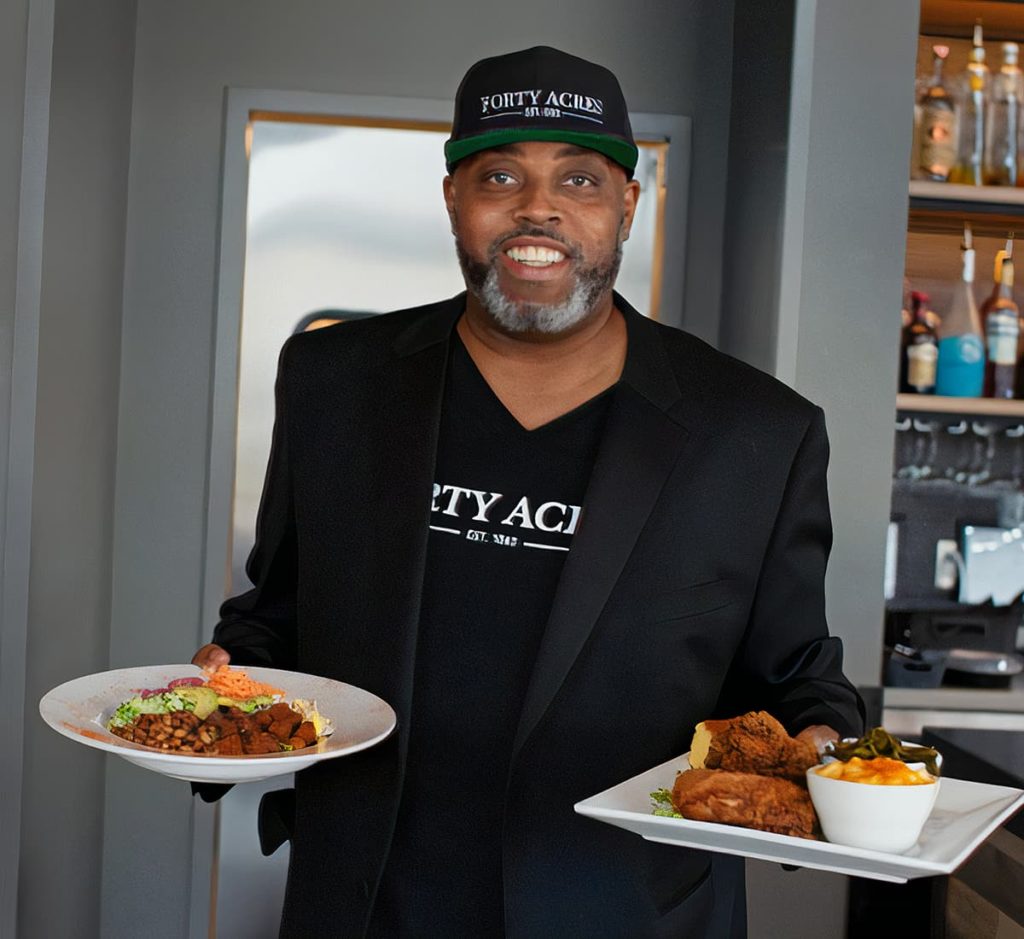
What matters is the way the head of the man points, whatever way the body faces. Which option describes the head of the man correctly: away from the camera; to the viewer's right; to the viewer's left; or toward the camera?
toward the camera

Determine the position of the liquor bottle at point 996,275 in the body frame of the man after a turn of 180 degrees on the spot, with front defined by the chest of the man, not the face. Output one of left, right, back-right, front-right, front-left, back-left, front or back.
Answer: front-right

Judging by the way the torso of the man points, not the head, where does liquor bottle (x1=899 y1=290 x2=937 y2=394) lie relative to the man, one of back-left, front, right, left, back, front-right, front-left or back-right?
back-left

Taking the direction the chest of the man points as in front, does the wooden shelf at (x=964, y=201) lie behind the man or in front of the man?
behind

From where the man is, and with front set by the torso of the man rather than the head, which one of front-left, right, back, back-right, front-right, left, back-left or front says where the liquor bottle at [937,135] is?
back-left

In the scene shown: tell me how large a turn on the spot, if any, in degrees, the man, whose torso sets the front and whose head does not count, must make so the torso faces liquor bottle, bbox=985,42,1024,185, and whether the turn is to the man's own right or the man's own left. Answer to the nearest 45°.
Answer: approximately 135° to the man's own left

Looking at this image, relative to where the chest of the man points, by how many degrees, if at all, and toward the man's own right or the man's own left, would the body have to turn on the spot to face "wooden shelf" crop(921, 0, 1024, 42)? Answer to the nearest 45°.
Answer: approximately 135° to the man's own left

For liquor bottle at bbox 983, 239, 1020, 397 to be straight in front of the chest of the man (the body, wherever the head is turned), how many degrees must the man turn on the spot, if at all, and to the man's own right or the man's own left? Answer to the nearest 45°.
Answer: approximately 135° to the man's own left

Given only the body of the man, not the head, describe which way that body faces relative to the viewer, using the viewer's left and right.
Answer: facing the viewer
